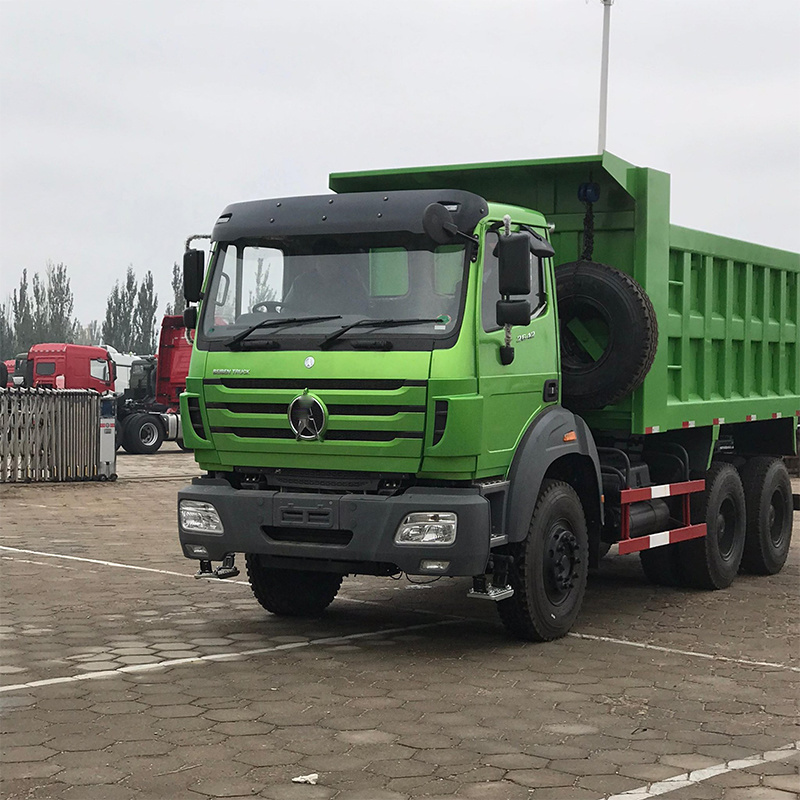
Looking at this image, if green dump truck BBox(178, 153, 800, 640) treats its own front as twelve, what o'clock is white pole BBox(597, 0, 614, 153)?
The white pole is roughly at 5 o'clock from the green dump truck.

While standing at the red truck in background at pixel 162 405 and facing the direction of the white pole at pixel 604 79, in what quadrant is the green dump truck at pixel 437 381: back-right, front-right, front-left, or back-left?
front-right

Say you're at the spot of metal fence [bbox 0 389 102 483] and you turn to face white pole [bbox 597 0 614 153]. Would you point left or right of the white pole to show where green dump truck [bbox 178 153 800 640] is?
right

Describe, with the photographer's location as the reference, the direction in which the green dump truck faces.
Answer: facing the viewer and to the left of the viewer

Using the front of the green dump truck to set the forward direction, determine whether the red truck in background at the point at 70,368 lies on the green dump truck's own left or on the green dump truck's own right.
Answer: on the green dump truck's own right
